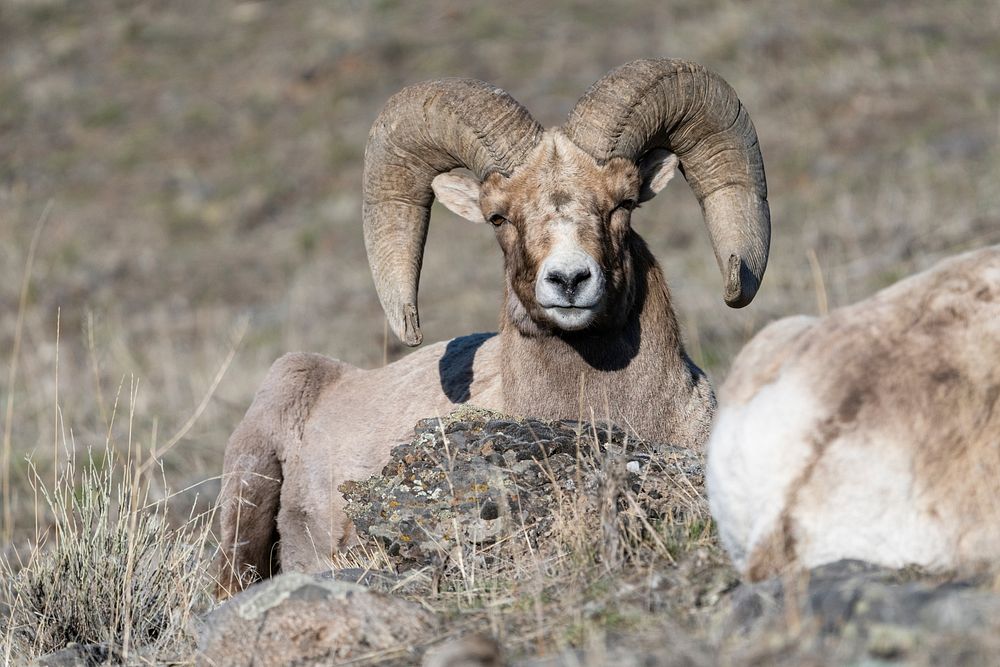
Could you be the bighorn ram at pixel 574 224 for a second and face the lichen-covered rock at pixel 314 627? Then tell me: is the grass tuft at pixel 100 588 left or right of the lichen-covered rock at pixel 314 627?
right

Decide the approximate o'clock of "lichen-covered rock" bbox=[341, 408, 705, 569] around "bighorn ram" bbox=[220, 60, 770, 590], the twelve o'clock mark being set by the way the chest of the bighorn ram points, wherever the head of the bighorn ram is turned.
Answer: The lichen-covered rock is roughly at 2 o'clock from the bighorn ram.

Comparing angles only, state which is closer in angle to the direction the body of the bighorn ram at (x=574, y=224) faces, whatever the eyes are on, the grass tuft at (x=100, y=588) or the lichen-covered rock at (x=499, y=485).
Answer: the lichen-covered rock

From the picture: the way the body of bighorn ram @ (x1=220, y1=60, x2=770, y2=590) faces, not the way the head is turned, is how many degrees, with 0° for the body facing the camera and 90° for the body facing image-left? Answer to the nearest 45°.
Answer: approximately 315°

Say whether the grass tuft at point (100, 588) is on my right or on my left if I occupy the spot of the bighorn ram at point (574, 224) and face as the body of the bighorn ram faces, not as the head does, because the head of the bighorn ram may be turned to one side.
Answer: on my right

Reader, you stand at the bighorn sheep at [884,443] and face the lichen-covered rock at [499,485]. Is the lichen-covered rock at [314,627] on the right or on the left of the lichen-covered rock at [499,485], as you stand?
left

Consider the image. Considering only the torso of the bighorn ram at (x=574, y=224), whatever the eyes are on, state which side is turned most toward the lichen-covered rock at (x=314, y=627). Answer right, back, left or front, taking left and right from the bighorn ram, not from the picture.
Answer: right
